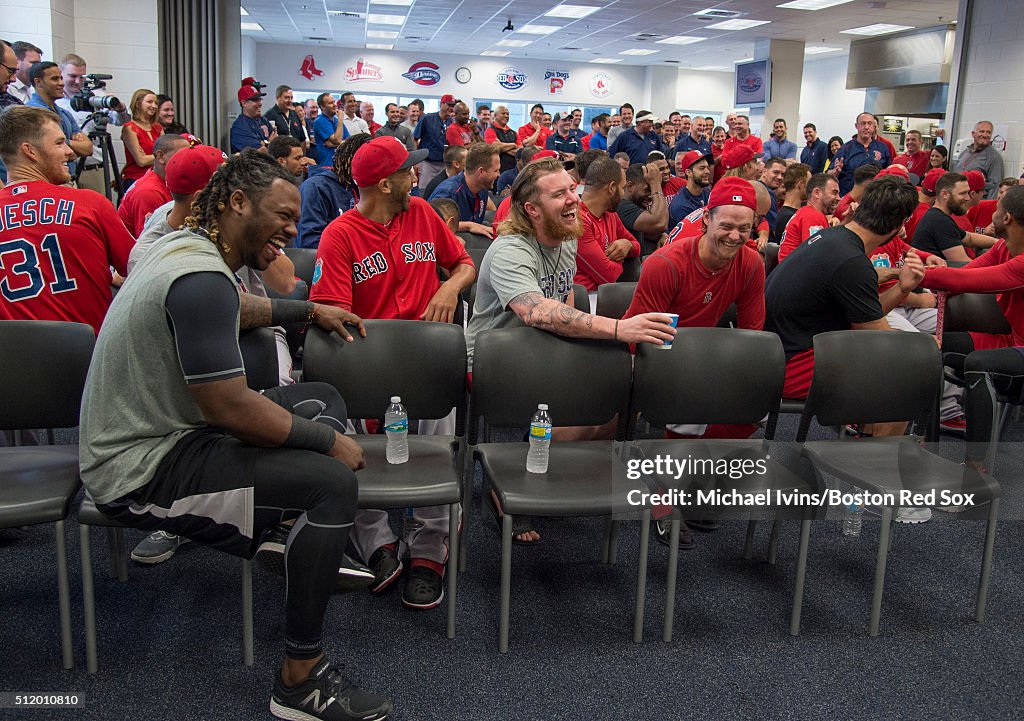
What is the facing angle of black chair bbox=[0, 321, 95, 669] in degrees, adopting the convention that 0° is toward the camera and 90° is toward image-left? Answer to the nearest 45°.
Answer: approximately 0°

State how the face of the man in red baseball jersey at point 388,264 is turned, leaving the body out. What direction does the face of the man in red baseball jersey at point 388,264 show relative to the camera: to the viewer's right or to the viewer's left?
to the viewer's right

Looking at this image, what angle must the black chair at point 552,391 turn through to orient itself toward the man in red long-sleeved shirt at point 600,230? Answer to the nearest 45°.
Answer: approximately 180°

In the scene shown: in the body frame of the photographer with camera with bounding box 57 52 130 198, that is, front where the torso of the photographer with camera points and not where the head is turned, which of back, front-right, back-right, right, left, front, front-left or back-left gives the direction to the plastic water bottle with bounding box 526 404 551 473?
front-right

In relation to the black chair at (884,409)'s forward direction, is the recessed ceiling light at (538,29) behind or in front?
behind

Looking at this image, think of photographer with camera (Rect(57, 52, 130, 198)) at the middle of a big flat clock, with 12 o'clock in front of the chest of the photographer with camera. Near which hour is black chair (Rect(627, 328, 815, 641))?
The black chair is roughly at 1 o'clock from the photographer with camera.

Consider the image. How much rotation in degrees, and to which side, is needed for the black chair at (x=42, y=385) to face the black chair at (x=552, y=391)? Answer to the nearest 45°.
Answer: approximately 90° to its left

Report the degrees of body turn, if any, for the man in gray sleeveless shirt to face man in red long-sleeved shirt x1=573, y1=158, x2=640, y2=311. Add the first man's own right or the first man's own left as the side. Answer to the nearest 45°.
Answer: approximately 45° to the first man's own left

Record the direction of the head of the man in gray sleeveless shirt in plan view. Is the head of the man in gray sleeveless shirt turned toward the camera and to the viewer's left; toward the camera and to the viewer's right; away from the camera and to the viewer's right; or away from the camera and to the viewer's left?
toward the camera and to the viewer's right

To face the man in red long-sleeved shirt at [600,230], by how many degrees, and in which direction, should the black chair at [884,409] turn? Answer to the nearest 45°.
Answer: approximately 180°

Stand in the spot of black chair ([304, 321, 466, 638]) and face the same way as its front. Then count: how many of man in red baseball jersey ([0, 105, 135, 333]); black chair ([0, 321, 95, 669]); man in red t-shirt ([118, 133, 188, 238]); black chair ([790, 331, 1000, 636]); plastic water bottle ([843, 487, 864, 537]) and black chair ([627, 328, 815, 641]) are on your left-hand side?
3
